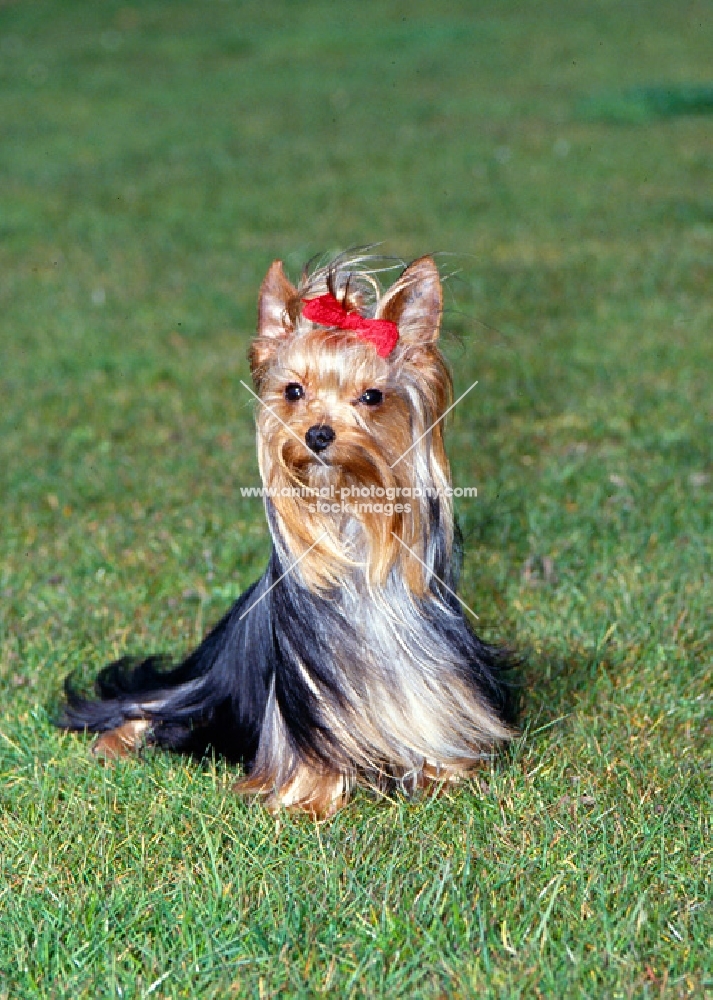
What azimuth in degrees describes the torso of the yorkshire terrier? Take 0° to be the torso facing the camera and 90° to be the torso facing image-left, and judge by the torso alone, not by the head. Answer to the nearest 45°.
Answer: approximately 315°
